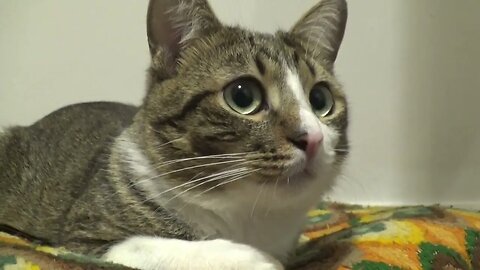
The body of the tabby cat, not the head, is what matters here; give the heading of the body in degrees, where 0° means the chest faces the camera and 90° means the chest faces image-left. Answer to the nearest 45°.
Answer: approximately 315°
